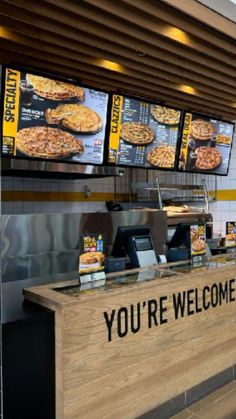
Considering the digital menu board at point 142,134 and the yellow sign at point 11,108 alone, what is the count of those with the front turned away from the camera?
0

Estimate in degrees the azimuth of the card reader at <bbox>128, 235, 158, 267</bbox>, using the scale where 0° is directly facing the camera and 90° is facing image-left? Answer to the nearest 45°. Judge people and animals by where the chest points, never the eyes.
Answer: approximately 315°

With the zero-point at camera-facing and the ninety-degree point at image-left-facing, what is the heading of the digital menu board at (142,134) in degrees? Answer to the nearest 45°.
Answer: approximately 315°

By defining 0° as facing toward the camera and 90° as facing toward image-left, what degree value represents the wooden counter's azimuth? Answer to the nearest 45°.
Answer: approximately 315°

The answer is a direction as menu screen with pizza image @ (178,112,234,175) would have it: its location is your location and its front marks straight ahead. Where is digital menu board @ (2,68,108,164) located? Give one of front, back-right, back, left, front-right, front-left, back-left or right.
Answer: right

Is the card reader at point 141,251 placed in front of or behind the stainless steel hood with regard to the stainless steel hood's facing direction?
in front

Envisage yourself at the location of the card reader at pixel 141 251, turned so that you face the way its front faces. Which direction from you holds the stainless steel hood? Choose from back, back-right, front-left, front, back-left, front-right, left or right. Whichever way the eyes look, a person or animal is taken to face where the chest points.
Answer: back

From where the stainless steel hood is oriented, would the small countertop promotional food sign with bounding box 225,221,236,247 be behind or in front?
in front

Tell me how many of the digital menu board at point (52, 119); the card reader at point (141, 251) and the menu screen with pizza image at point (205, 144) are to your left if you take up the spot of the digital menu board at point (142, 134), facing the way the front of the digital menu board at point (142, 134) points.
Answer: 1

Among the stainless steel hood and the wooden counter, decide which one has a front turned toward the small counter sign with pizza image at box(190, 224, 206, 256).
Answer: the stainless steel hood
